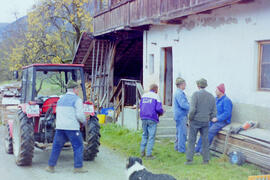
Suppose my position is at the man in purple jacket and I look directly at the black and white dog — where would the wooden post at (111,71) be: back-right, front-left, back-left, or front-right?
back-right

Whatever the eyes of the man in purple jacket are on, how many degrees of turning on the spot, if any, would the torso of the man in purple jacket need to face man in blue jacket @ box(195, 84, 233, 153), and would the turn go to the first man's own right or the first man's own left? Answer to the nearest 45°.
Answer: approximately 45° to the first man's own right

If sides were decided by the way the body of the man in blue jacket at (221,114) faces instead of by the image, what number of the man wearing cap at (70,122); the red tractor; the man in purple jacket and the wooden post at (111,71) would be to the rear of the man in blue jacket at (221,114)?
0

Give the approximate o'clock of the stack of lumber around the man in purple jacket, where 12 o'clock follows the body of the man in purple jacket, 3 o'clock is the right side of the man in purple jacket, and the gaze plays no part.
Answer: The stack of lumber is roughly at 2 o'clock from the man in purple jacket.

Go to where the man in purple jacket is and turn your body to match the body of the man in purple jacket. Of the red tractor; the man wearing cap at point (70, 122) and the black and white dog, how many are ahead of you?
0

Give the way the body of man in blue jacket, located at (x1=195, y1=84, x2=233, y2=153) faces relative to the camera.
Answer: to the viewer's left

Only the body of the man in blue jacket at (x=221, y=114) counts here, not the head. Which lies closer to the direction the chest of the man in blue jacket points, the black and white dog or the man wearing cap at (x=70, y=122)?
the man wearing cap

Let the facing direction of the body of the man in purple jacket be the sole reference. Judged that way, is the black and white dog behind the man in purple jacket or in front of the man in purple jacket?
behind

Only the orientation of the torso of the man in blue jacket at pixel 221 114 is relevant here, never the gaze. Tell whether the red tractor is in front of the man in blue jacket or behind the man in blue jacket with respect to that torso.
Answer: in front

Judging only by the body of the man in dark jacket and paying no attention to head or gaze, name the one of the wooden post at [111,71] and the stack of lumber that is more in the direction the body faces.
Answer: the wooden post

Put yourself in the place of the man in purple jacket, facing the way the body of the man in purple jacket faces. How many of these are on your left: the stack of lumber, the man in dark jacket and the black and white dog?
0

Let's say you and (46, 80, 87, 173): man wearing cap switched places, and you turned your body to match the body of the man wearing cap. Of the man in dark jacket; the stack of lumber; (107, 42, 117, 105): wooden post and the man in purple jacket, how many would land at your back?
0

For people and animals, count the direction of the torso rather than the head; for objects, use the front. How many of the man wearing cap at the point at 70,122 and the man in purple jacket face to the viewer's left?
0

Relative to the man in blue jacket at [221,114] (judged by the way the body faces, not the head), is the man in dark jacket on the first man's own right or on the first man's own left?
on the first man's own left
